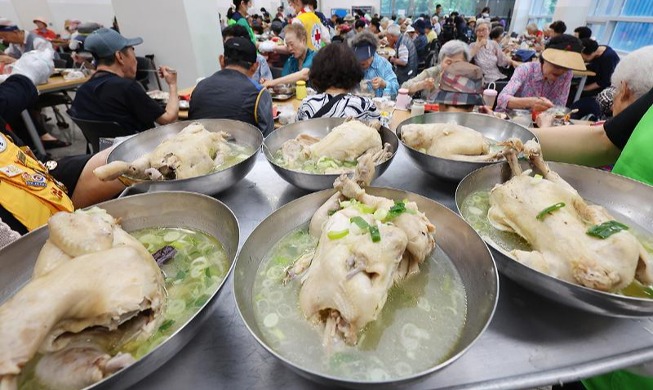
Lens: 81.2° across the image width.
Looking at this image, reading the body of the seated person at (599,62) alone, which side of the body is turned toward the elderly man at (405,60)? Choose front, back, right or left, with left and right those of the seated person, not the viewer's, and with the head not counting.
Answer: front

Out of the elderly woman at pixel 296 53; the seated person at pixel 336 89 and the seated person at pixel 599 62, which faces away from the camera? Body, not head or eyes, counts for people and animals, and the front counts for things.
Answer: the seated person at pixel 336 89

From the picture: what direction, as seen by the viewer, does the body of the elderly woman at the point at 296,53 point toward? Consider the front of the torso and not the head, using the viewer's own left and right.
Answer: facing the viewer and to the left of the viewer

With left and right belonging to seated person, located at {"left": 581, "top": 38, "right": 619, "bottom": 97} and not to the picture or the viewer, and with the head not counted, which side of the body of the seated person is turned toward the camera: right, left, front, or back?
left

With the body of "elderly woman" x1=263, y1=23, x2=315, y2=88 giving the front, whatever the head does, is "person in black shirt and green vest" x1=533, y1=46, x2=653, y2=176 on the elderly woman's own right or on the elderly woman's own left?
on the elderly woman's own left

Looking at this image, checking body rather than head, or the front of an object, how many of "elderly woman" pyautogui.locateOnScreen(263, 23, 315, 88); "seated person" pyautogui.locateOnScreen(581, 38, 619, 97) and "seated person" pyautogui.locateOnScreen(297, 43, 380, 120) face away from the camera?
1

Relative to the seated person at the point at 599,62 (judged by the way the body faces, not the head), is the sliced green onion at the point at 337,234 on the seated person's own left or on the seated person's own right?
on the seated person's own left

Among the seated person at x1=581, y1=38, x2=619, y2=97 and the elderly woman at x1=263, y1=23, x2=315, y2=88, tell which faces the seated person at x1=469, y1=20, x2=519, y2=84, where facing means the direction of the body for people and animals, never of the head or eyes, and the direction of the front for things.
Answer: the seated person at x1=581, y1=38, x2=619, y2=97

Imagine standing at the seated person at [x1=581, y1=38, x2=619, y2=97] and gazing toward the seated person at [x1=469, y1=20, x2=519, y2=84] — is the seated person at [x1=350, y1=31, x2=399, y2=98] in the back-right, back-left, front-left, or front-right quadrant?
front-left

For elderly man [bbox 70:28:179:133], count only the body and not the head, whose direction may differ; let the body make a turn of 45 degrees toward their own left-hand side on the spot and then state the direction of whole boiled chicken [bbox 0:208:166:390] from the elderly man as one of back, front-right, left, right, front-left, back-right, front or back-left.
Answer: back

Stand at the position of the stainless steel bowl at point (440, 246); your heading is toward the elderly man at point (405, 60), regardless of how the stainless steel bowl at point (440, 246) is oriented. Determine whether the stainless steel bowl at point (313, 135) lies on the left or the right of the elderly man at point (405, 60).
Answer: left

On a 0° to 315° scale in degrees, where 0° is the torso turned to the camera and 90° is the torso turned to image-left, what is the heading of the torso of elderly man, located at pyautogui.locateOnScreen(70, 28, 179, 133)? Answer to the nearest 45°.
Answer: approximately 225°

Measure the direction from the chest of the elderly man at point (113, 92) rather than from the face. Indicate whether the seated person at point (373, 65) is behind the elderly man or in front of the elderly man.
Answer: in front

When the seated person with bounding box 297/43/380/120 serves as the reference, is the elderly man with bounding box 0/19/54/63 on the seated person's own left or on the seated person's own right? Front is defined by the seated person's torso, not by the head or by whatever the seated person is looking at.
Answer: on the seated person's own left

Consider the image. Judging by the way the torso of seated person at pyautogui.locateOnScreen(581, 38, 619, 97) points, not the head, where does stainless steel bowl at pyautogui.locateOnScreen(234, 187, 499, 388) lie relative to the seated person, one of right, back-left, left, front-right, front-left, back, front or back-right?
left

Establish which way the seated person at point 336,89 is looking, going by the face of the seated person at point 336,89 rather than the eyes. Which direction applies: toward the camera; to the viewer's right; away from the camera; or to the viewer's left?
away from the camera

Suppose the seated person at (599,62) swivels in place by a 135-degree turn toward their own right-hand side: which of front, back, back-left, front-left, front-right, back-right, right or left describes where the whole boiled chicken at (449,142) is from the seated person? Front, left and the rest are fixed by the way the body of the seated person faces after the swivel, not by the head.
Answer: back-right

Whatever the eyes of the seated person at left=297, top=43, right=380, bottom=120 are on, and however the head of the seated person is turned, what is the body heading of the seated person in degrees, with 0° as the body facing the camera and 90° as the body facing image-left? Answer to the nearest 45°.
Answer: approximately 180°

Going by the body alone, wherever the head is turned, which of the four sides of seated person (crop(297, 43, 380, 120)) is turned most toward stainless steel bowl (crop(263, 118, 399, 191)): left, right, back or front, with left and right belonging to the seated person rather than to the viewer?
back

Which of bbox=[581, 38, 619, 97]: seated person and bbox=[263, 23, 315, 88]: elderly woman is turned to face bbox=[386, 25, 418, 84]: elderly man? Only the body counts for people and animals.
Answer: the seated person
